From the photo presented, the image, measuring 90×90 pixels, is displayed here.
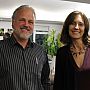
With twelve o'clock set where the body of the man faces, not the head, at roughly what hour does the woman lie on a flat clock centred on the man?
The woman is roughly at 9 o'clock from the man.

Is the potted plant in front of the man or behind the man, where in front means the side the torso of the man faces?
behind

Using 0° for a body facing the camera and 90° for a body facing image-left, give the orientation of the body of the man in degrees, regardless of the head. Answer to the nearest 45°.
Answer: approximately 0°
